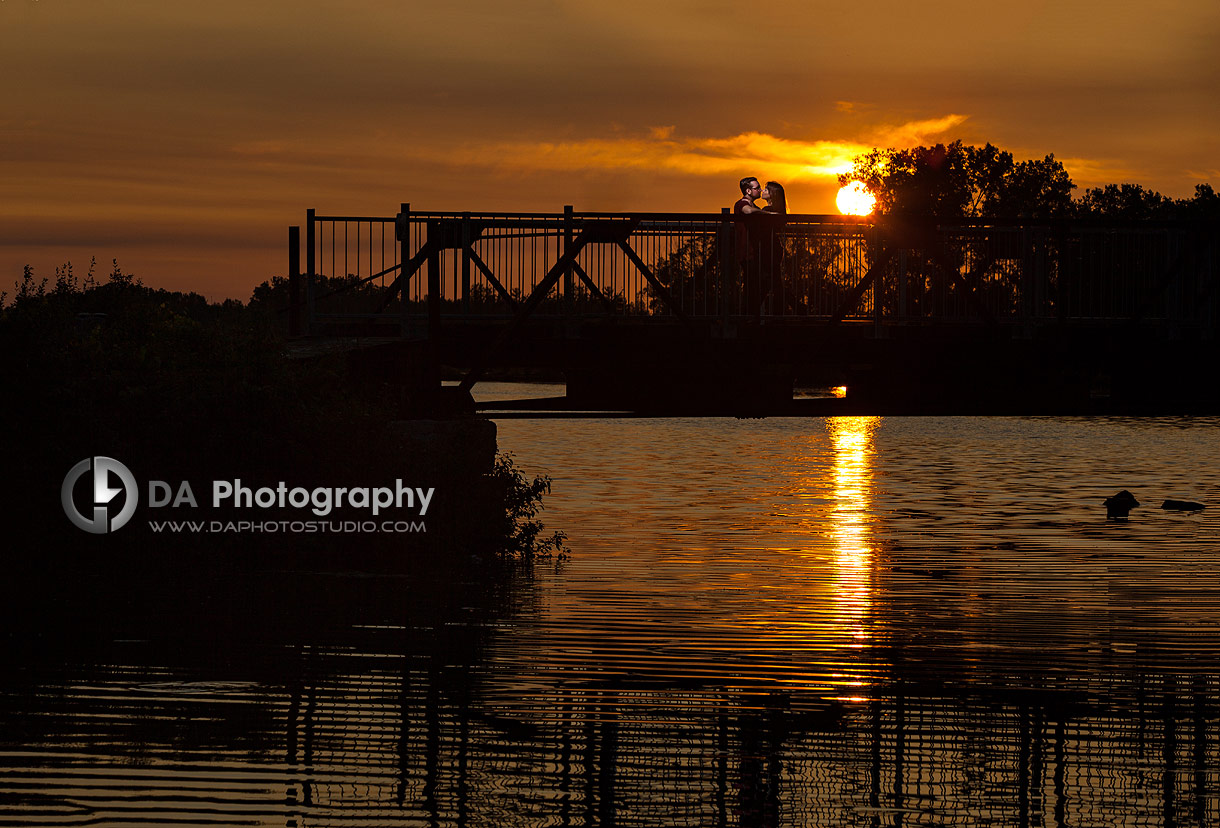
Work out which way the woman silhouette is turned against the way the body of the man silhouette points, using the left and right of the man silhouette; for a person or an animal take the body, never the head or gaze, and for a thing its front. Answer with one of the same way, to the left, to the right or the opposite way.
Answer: the opposite way

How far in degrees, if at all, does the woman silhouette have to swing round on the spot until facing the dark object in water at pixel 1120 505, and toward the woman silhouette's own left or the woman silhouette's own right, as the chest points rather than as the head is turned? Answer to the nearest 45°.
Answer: approximately 135° to the woman silhouette's own left

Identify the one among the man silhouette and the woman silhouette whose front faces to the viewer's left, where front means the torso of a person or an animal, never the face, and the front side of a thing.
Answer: the woman silhouette

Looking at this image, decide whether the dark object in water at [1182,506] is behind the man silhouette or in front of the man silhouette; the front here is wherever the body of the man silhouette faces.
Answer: in front

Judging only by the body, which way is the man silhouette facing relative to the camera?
to the viewer's right

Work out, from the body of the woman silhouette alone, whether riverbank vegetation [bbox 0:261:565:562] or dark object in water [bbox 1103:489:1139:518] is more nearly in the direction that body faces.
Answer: the riverbank vegetation

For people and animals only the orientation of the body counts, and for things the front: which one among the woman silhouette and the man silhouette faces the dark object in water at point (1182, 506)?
the man silhouette

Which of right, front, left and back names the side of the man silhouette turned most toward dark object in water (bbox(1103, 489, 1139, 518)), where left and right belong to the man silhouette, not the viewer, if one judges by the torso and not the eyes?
right

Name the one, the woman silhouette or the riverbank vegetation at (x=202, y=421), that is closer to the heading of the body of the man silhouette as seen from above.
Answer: the woman silhouette

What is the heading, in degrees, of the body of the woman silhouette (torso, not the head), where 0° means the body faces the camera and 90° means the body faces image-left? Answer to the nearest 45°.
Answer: approximately 90°

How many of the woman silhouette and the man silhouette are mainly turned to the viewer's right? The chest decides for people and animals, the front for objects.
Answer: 1

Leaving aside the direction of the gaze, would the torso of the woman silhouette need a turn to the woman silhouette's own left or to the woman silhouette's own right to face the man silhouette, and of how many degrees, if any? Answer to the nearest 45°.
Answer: approximately 45° to the woman silhouette's own left
